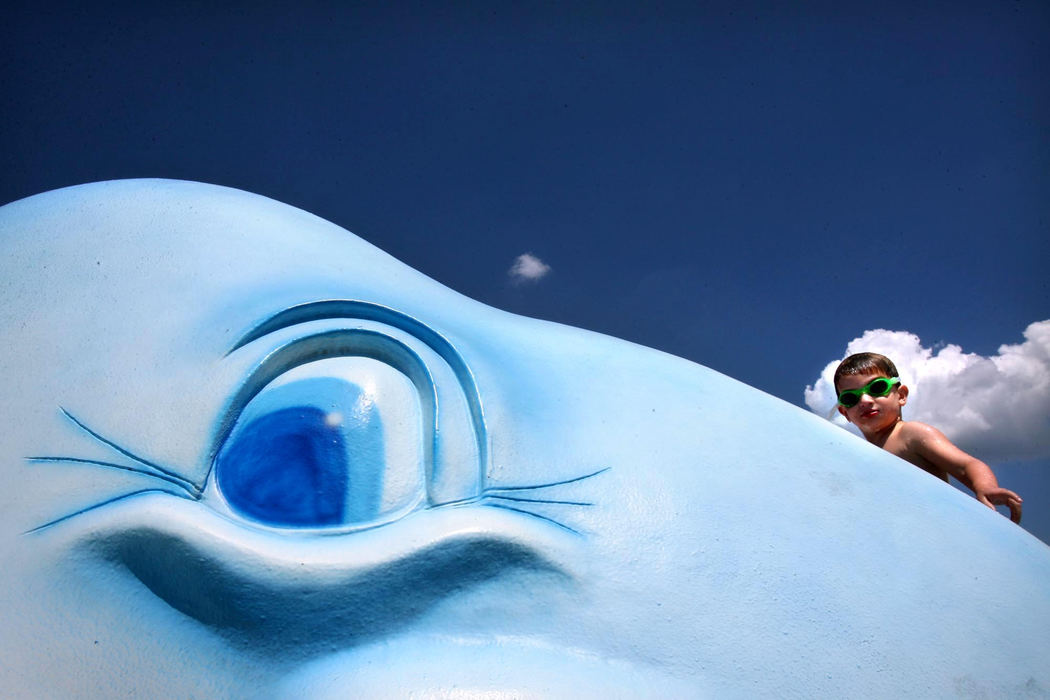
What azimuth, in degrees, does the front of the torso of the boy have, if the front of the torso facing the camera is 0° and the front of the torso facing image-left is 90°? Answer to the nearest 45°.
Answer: approximately 45°
